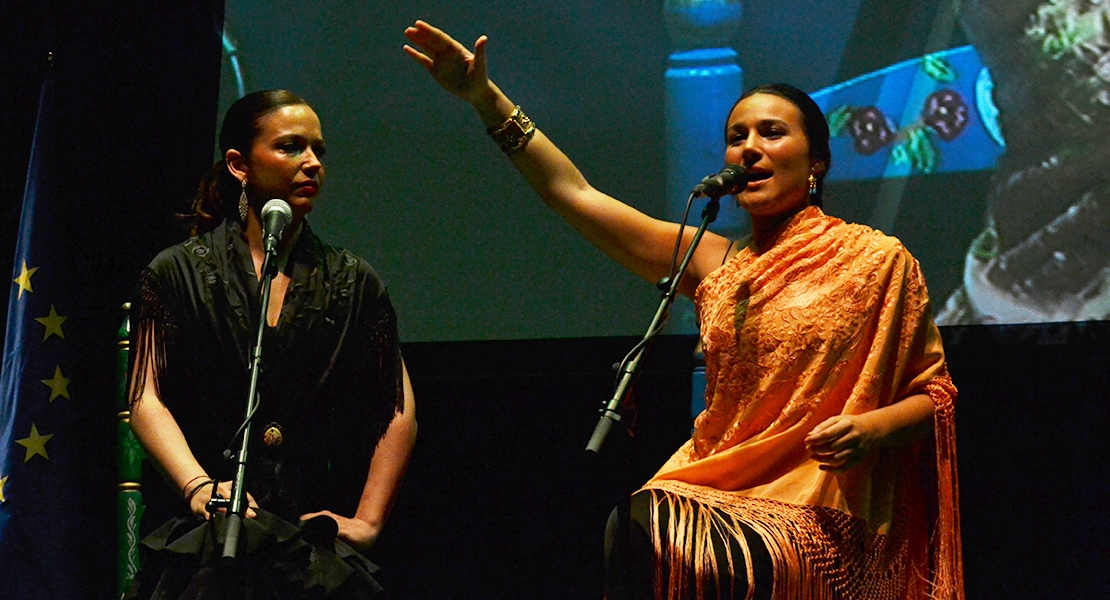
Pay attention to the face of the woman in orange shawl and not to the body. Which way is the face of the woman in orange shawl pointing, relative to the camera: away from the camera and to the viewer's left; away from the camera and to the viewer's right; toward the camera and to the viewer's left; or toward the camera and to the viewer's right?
toward the camera and to the viewer's left

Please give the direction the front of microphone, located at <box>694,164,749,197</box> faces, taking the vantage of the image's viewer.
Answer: facing to the right of the viewer

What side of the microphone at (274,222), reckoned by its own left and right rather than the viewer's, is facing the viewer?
back

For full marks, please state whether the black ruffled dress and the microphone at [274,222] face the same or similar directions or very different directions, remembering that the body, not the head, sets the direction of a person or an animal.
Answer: very different directions

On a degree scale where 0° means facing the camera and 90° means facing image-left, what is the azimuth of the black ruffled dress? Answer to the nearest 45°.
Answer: approximately 0°

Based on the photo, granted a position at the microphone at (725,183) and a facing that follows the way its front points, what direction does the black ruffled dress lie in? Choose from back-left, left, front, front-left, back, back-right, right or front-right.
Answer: back

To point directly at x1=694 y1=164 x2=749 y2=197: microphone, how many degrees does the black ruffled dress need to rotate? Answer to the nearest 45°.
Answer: approximately 45° to its left

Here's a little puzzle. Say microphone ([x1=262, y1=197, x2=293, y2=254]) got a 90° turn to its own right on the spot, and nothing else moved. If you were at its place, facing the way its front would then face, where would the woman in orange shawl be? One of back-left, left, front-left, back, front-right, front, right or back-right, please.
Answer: front

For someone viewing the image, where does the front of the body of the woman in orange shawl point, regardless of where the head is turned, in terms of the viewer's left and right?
facing the viewer and to the left of the viewer

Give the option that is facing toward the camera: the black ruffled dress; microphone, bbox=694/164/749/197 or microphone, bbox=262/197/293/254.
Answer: the black ruffled dress

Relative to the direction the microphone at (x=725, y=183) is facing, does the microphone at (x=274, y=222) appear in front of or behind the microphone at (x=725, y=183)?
behind

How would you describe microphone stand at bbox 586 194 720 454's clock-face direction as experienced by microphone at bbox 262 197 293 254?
The microphone stand is roughly at 4 o'clock from the microphone.

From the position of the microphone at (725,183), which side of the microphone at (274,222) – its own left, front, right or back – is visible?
right

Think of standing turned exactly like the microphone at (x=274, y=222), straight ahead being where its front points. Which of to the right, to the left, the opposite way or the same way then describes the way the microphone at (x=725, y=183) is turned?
to the right
